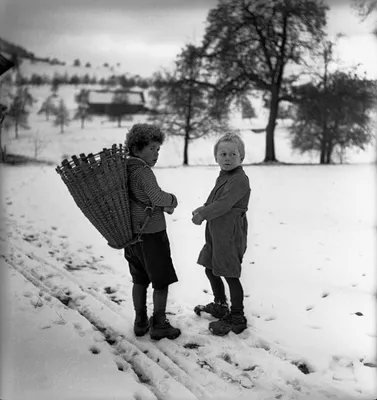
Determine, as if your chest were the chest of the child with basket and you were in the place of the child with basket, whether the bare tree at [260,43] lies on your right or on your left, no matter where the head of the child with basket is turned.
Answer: on your left

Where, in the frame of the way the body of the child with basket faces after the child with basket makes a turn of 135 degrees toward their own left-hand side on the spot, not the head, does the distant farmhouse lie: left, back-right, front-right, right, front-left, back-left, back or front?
front-right

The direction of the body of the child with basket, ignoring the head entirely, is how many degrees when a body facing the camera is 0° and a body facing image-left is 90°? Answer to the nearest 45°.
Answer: approximately 270°
